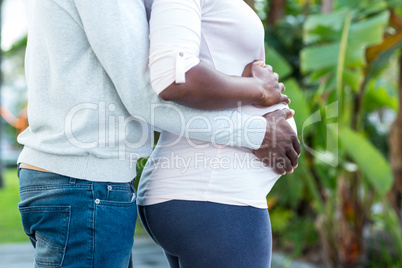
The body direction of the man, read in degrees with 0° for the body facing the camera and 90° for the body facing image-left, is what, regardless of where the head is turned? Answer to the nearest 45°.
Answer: approximately 270°

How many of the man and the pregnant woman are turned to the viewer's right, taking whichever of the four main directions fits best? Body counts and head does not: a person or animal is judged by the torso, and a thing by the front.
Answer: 2

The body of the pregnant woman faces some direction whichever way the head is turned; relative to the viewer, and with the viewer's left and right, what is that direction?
facing to the right of the viewer
